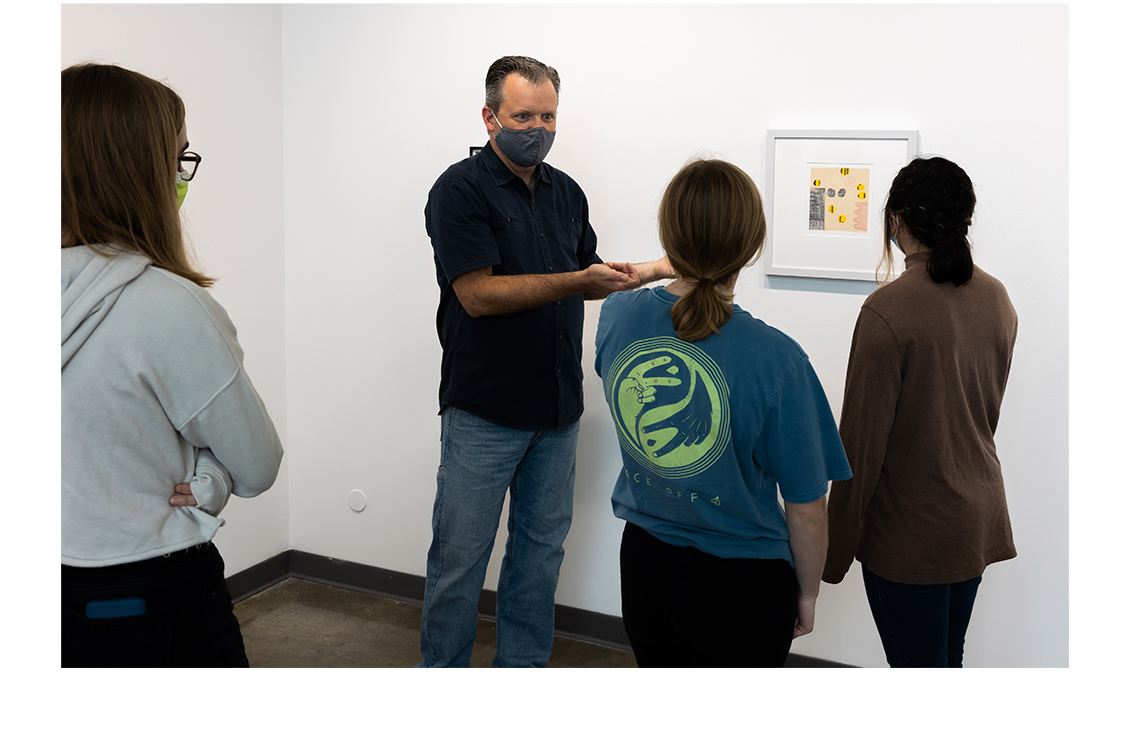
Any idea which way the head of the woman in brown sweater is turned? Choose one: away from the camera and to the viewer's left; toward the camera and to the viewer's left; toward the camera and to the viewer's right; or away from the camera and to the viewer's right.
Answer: away from the camera and to the viewer's left

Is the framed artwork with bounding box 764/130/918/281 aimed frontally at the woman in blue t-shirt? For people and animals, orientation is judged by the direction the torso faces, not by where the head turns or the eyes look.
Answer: yes

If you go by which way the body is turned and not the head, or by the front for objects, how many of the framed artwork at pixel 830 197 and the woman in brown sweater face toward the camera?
1

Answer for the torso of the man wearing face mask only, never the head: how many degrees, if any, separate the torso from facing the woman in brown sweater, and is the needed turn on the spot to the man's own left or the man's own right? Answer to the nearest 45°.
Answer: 0° — they already face them

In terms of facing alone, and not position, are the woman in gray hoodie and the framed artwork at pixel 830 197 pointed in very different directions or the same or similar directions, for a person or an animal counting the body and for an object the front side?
very different directions

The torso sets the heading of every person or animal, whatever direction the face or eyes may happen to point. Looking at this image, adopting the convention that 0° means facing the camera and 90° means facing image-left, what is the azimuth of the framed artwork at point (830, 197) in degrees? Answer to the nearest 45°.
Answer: approximately 0°

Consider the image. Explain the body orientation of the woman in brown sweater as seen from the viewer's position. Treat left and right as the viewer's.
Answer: facing away from the viewer and to the left of the viewer

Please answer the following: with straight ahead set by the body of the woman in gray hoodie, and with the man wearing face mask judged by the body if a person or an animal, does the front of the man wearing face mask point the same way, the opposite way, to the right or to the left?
to the right

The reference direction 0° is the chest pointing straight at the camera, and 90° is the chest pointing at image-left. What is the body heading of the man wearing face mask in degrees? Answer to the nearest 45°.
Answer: approximately 315°
